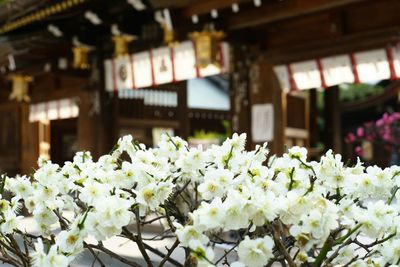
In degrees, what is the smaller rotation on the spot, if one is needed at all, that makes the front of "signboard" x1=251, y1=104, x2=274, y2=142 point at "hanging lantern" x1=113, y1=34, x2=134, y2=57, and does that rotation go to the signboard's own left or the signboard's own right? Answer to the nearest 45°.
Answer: approximately 135° to the signboard's own right

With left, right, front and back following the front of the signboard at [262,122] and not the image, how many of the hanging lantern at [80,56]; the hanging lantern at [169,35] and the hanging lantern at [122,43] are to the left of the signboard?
0

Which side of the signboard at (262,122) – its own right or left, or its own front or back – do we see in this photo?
front

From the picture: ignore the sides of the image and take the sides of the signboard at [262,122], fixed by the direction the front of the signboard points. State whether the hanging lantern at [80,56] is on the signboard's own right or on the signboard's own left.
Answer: on the signboard's own right

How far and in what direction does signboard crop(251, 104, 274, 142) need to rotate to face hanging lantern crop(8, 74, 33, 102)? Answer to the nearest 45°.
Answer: approximately 135° to its right

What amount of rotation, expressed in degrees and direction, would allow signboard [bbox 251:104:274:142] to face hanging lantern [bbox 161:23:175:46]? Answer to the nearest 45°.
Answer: approximately 90° to its right

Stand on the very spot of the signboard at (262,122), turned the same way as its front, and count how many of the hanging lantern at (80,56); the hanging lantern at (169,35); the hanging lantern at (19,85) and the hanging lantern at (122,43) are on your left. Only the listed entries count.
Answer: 0
